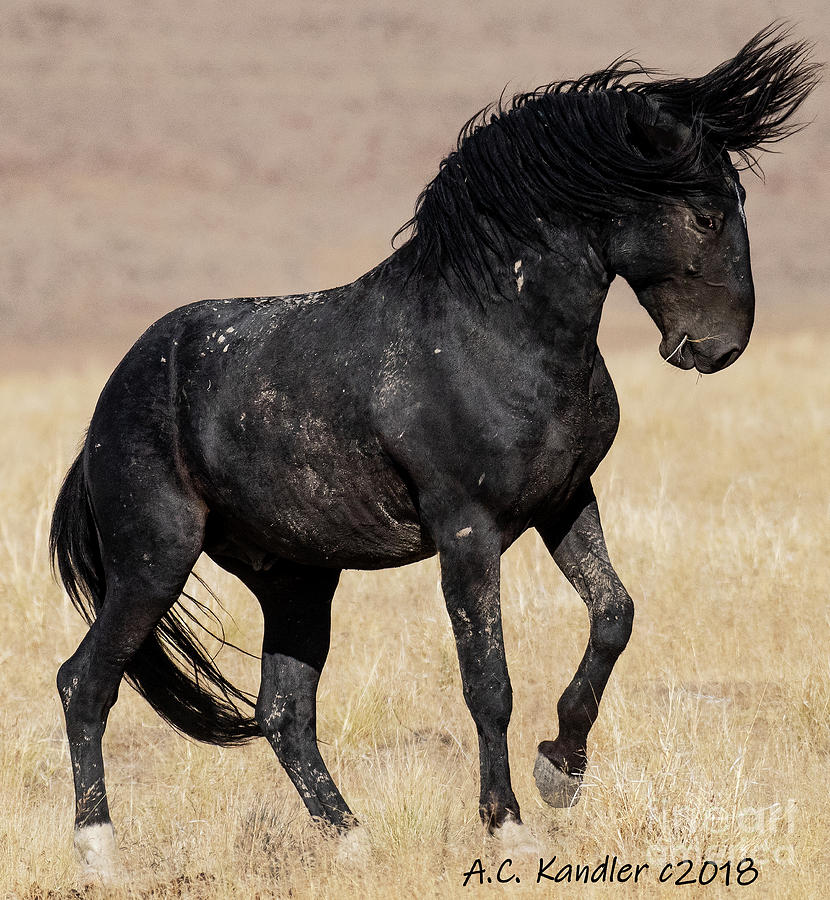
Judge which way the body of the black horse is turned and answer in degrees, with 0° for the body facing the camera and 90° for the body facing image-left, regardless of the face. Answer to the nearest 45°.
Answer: approximately 270°
